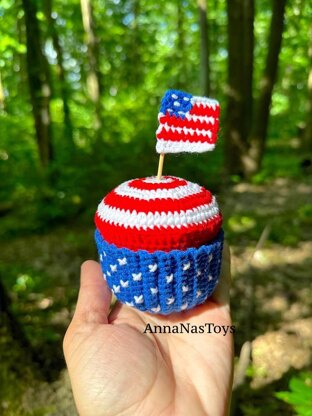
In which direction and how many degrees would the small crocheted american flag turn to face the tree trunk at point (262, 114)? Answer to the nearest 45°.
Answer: approximately 180°

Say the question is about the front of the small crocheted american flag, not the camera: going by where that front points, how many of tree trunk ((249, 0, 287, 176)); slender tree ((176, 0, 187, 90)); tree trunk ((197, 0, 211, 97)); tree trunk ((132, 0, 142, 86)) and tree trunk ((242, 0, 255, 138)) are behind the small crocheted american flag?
5

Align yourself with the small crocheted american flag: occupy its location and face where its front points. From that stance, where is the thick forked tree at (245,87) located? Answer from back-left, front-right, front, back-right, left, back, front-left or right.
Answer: back

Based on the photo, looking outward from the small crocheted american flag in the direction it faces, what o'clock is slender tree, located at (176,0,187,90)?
The slender tree is roughly at 6 o'clock from the small crocheted american flag.

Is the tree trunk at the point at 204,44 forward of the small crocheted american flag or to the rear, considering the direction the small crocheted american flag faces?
to the rear

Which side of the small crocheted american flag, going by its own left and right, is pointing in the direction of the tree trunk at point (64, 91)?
back

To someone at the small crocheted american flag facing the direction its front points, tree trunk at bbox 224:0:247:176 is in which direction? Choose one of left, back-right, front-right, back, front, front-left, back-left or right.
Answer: back

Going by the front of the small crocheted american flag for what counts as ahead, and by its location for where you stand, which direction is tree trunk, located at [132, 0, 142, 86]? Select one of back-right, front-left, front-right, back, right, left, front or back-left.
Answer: back

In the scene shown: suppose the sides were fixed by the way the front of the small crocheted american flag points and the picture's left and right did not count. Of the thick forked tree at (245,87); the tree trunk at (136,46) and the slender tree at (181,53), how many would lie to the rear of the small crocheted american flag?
3

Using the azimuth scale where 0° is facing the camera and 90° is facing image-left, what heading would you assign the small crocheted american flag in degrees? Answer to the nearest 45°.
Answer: approximately 0°
